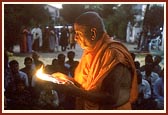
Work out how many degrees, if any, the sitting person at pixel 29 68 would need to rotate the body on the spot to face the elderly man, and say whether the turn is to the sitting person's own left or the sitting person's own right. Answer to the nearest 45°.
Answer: approximately 45° to the sitting person's own left

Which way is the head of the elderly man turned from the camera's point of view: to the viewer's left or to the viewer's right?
to the viewer's left

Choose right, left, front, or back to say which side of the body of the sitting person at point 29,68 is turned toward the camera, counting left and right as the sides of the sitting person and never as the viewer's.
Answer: front

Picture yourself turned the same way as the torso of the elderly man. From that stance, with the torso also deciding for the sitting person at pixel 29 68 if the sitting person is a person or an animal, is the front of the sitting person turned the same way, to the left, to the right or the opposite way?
to the left

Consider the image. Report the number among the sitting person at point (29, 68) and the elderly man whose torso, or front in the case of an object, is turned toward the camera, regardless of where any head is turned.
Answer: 1

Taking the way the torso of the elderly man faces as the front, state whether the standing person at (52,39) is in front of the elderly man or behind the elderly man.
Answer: in front

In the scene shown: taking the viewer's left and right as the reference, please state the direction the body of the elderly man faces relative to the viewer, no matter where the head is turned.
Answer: facing to the left of the viewer
